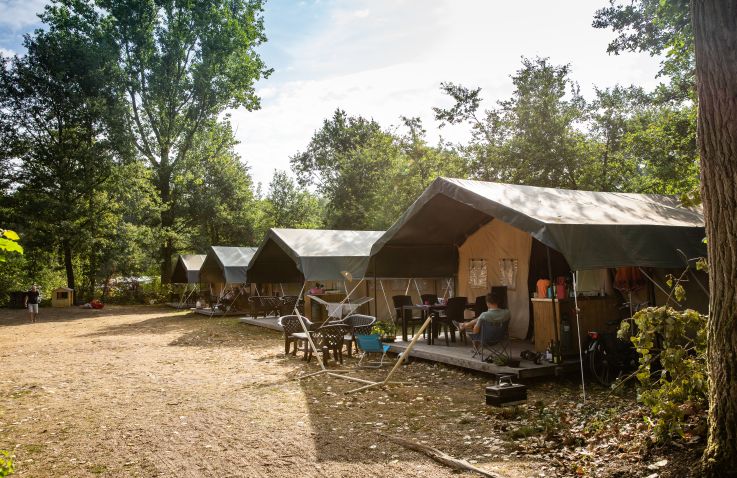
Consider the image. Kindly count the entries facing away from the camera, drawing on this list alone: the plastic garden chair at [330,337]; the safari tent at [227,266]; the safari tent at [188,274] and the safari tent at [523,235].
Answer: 1

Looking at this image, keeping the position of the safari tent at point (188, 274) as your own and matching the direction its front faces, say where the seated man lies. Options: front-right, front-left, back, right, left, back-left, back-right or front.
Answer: front-left

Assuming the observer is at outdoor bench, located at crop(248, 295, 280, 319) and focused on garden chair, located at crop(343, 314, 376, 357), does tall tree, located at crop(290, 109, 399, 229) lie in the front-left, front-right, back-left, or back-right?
back-left

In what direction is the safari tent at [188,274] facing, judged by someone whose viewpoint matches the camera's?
facing the viewer and to the left of the viewer

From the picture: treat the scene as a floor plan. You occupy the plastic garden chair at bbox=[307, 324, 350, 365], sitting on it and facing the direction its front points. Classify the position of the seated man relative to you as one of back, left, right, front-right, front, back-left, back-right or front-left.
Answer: back-right

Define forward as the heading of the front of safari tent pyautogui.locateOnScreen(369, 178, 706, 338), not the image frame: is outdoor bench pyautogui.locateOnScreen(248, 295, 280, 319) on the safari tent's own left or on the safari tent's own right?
on the safari tent's own right

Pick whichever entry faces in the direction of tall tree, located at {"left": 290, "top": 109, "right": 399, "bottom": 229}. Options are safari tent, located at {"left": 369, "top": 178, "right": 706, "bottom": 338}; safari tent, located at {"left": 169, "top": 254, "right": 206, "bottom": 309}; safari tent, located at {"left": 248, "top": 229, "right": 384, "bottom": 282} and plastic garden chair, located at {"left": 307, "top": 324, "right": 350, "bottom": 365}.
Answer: the plastic garden chair

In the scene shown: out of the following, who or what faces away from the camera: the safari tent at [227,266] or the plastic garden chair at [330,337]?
the plastic garden chair

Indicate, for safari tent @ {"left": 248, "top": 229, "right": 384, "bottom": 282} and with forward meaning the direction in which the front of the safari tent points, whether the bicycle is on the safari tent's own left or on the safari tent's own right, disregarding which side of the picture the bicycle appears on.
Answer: on the safari tent's own left
